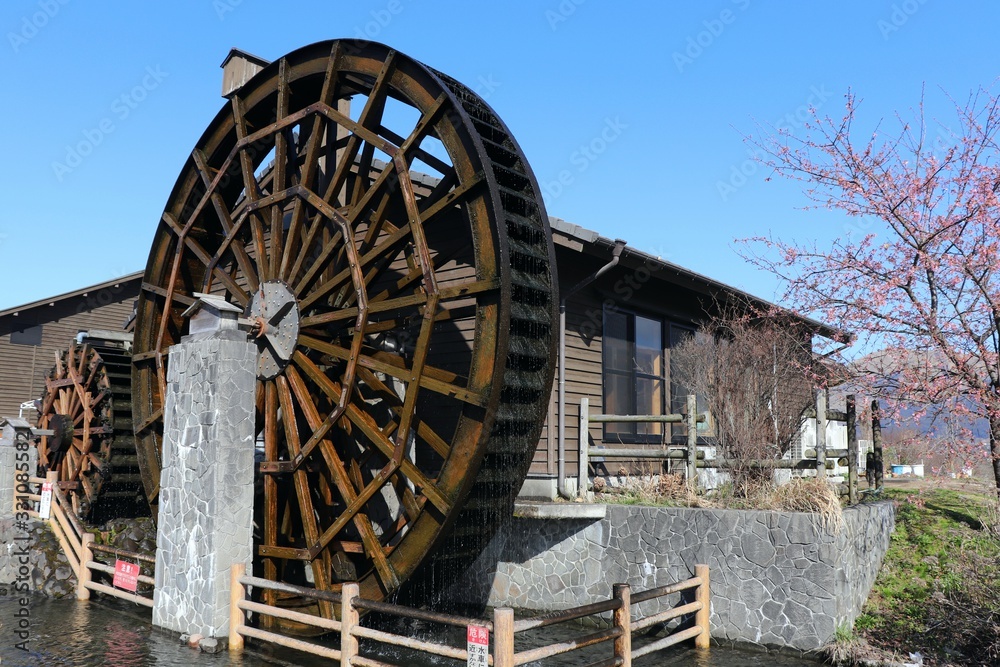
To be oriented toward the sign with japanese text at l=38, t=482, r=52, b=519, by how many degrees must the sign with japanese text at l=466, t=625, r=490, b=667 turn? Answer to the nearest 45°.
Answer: approximately 90° to its right

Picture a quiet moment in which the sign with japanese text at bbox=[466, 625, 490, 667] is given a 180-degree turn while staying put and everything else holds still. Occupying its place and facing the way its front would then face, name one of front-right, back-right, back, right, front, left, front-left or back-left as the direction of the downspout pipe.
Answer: front-left

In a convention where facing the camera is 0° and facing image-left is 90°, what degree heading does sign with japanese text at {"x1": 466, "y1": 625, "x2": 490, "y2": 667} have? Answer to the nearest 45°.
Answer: approximately 45°

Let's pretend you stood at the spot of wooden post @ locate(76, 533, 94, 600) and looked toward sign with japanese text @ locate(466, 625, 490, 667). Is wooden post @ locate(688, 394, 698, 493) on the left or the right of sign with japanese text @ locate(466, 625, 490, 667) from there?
left

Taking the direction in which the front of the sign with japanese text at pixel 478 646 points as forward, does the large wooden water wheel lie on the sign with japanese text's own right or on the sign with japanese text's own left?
on the sign with japanese text's own right

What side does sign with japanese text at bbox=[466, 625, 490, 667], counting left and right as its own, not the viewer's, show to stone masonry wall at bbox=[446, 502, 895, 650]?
back

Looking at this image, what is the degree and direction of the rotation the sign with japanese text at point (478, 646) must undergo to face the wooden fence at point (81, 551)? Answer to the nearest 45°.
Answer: approximately 90° to its right

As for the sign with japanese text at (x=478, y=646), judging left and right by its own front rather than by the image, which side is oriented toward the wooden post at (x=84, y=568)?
right

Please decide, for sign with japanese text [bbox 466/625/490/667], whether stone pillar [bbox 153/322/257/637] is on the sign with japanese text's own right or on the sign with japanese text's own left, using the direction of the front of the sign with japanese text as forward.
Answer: on the sign with japanese text's own right

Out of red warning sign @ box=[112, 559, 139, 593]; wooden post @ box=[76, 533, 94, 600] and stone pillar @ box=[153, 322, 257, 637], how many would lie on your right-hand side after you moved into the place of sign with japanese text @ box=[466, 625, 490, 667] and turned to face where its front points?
3
